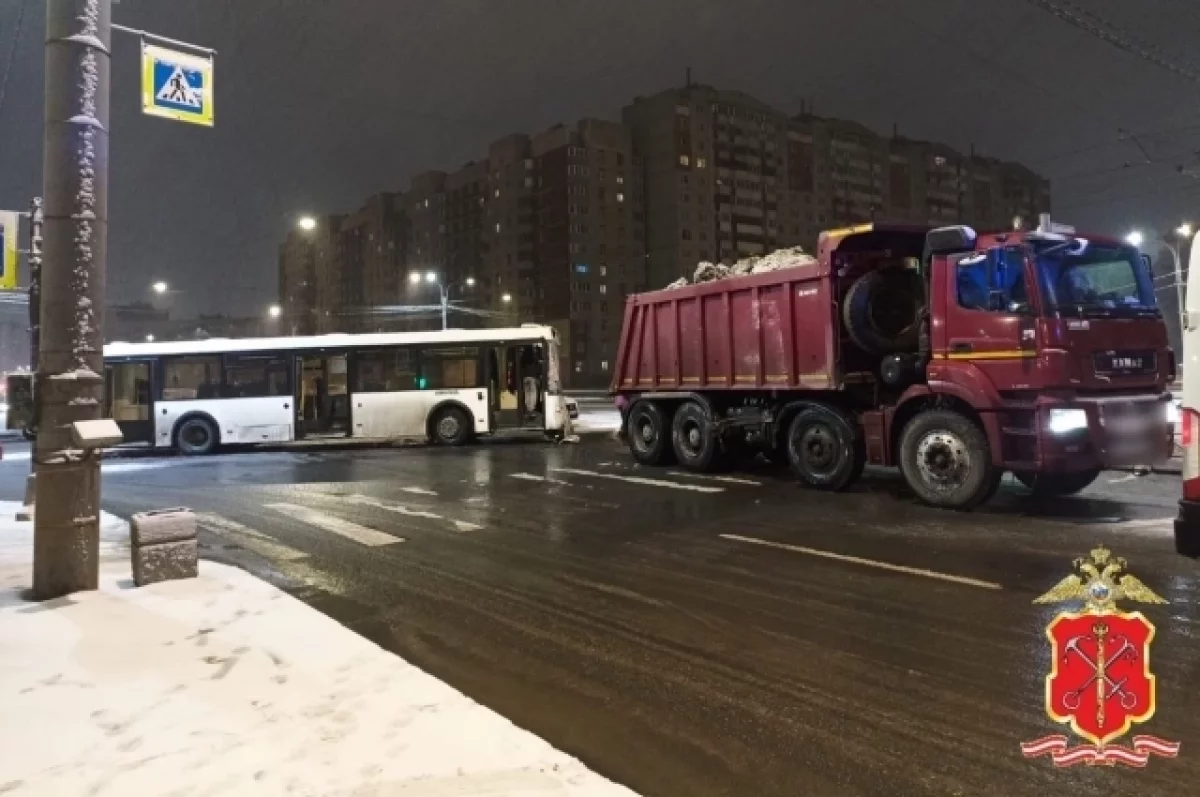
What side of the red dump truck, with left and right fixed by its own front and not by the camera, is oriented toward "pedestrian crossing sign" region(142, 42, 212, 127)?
right

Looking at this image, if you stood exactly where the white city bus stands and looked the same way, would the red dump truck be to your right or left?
on your right

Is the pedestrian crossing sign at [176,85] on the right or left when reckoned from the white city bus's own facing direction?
on its right

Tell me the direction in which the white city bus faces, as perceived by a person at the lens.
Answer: facing to the right of the viewer

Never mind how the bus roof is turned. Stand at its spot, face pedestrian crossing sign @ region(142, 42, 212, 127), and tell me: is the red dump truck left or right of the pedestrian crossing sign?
left

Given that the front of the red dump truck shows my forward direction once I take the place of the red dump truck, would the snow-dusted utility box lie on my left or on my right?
on my right

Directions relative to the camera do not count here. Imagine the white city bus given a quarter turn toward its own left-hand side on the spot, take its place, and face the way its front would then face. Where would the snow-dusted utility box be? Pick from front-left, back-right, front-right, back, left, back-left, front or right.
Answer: back

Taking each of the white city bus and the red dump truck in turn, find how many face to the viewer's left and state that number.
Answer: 0

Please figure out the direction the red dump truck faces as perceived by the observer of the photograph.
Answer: facing the viewer and to the right of the viewer

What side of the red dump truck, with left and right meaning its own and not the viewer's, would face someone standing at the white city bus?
back
